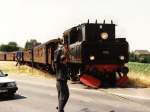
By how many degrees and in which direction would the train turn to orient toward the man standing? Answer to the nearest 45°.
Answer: approximately 45° to its right

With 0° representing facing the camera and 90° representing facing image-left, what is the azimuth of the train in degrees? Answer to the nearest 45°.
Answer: approximately 315°
